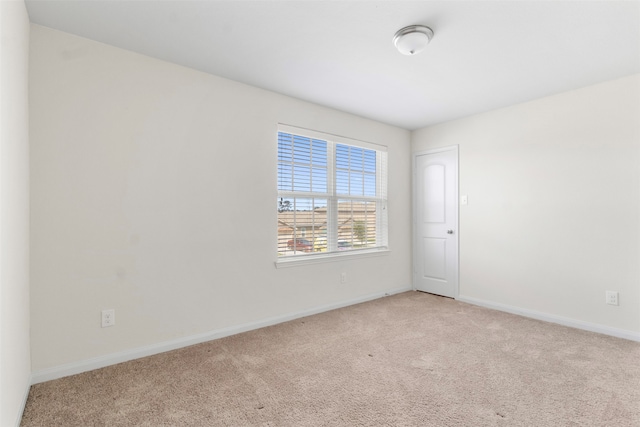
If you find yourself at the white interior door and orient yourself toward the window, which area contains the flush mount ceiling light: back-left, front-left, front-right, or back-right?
front-left

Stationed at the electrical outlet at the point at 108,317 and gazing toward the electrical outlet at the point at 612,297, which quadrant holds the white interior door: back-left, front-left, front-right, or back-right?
front-left

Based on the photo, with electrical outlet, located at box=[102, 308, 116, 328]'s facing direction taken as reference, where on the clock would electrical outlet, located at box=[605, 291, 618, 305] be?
electrical outlet, located at box=[605, 291, 618, 305] is roughly at 10 o'clock from electrical outlet, located at box=[102, 308, 116, 328].

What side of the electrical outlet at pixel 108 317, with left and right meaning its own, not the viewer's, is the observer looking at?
front

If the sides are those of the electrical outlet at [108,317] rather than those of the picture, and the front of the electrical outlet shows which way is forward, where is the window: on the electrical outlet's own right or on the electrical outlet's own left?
on the electrical outlet's own left

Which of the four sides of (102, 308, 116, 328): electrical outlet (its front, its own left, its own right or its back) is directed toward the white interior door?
left

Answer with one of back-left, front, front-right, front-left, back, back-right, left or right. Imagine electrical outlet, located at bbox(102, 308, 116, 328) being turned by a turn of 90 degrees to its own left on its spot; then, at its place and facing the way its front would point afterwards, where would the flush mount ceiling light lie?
front-right
